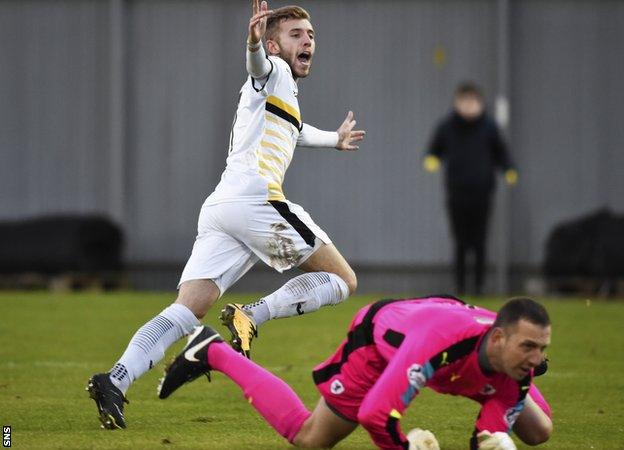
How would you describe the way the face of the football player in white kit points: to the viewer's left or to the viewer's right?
to the viewer's right

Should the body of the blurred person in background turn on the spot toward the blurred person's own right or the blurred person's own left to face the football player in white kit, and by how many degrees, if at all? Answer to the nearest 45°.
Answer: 0° — they already face them

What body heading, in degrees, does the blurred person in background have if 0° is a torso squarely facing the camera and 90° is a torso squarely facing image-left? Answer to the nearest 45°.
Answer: approximately 0°
